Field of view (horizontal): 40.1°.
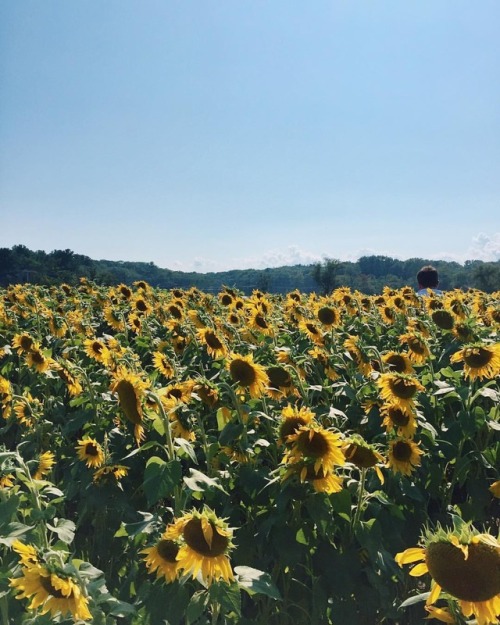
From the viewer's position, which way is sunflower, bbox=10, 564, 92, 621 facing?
facing the viewer and to the left of the viewer

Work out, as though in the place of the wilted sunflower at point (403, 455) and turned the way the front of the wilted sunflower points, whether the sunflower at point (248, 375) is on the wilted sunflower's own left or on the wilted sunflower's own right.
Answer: on the wilted sunflower's own right

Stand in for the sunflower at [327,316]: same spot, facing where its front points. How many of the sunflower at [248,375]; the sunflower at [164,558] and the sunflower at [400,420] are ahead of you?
3

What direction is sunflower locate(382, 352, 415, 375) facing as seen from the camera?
toward the camera

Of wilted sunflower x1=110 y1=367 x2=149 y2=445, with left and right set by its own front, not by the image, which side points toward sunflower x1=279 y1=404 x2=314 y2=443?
left

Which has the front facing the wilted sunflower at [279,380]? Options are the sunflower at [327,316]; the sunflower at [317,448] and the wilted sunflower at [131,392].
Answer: the sunflower at [327,316]

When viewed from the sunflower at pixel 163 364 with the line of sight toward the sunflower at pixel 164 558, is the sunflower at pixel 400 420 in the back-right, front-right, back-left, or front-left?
front-left

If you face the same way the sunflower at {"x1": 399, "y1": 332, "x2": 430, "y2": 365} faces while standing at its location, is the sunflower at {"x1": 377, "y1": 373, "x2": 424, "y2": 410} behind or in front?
in front

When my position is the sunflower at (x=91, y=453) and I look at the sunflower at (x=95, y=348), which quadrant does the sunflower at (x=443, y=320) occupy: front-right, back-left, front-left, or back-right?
front-right

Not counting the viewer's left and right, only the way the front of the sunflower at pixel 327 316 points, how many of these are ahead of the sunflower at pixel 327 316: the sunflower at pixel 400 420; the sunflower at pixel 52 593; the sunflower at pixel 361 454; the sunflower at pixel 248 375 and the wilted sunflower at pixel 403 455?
5

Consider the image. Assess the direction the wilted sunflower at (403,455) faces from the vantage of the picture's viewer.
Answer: facing the viewer

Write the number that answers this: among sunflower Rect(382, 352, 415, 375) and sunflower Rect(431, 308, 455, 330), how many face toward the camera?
2

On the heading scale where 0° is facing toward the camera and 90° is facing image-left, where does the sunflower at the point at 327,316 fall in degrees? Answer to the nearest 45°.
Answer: approximately 0°
